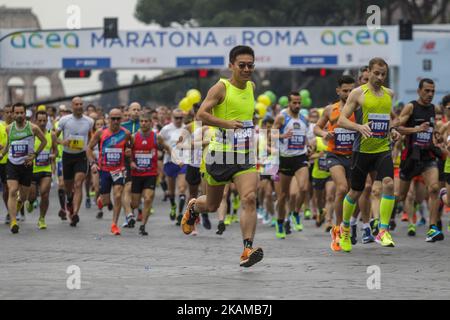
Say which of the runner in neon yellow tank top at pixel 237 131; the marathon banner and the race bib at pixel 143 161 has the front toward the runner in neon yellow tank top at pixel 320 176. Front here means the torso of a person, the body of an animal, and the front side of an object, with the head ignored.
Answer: the marathon banner

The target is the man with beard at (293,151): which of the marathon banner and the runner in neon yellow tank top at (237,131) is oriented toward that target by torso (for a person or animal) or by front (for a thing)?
the marathon banner

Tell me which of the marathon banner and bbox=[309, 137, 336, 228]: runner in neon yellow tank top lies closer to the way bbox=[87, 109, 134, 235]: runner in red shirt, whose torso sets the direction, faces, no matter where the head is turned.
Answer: the runner in neon yellow tank top

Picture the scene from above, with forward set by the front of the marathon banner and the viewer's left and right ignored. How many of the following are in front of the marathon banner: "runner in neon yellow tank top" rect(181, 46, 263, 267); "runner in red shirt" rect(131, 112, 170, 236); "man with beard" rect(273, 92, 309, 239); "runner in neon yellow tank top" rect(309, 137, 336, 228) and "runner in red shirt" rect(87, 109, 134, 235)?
5

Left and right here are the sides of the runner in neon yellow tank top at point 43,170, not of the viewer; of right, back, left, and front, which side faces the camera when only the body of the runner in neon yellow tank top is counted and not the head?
front

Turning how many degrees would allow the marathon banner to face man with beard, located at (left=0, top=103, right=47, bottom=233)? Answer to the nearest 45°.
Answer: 0° — it already faces them

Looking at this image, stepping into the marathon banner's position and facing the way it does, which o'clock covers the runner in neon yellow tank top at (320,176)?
The runner in neon yellow tank top is roughly at 12 o'clock from the marathon banner.

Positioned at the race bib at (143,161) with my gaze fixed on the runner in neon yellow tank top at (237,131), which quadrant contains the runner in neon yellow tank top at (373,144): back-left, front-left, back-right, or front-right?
front-left

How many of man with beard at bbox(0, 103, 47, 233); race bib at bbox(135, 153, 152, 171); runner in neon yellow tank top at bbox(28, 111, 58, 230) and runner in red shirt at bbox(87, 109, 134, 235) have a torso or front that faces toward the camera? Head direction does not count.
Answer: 4

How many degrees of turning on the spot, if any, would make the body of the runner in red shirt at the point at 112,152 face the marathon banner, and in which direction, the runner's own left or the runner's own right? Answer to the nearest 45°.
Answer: approximately 180°

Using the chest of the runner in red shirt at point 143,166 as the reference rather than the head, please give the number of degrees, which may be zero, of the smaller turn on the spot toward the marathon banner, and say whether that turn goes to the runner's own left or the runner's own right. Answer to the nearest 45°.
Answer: approximately 180°

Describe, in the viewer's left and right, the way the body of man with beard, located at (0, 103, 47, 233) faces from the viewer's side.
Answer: facing the viewer

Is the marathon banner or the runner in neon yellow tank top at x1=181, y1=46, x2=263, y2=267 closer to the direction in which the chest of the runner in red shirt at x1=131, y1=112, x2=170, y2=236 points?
the runner in neon yellow tank top

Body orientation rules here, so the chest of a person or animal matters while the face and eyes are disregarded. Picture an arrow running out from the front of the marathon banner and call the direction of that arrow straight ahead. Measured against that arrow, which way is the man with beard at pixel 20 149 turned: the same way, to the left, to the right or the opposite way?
the same way

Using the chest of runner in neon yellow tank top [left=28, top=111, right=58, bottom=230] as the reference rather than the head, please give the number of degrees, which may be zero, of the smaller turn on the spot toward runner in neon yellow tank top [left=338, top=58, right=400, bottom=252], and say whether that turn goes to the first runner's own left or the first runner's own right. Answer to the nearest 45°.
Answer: approximately 45° to the first runner's own left

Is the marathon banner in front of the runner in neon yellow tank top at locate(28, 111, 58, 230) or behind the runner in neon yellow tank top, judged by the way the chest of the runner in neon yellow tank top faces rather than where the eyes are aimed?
behind

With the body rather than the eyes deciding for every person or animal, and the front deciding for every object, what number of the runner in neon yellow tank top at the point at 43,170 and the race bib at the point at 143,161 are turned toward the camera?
2

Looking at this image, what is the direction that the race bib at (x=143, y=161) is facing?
toward the camera
